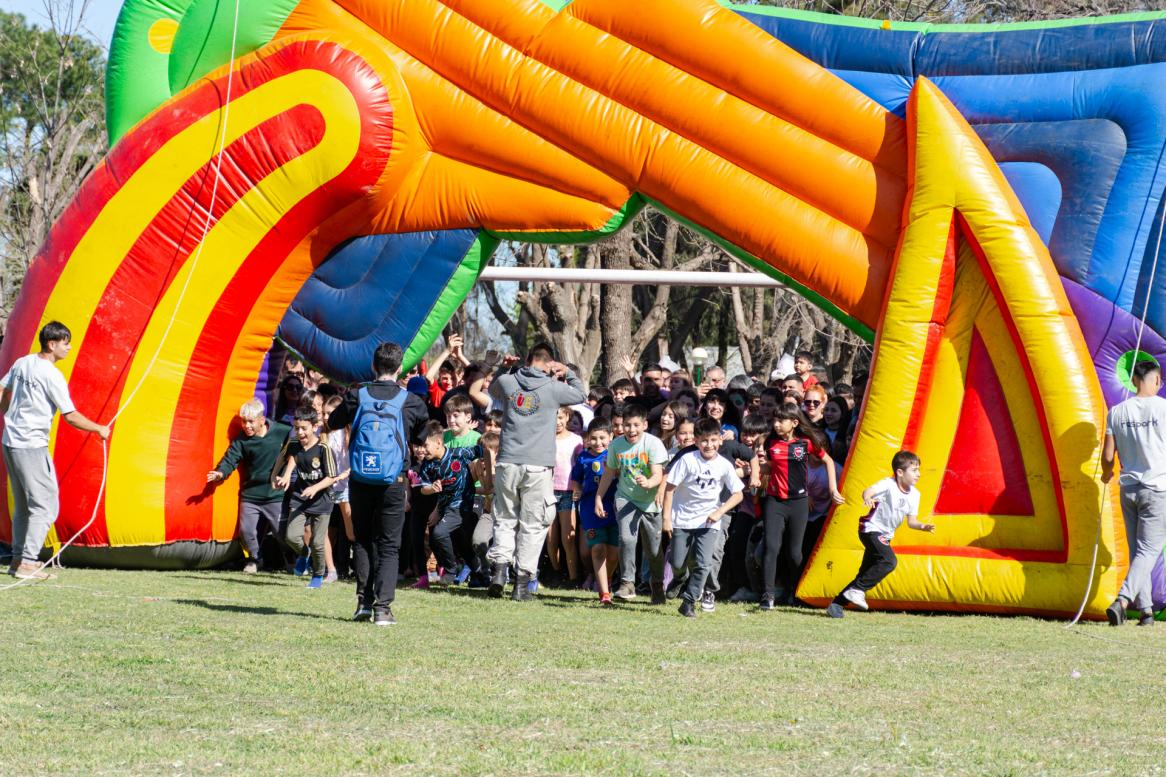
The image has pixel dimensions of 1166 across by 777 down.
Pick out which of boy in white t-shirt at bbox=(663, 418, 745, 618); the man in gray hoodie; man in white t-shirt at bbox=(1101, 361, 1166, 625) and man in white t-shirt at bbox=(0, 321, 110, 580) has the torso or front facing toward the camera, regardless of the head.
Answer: the boy in white t-shirt

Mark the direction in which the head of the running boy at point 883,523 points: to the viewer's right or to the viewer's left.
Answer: to the viewer's right

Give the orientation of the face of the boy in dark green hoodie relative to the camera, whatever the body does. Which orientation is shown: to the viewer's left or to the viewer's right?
to the viewer's left

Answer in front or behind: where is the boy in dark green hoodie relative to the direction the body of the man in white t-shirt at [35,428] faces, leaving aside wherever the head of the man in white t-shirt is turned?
in front

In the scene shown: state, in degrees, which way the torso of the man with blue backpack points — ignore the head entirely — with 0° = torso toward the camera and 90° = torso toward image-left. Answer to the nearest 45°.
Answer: approximately 180°

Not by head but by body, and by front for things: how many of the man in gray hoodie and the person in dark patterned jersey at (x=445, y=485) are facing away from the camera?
1

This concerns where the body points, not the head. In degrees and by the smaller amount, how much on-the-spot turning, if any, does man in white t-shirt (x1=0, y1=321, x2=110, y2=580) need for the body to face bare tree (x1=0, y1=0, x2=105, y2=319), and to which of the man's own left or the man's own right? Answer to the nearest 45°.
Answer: approximately 45° to the man's own left

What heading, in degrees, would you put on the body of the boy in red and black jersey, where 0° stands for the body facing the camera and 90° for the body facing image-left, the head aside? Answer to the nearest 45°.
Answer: approximately 0°

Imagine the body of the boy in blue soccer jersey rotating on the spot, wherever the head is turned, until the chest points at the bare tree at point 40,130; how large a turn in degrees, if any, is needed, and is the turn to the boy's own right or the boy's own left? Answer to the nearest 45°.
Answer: approximately 135° to the boy's own right

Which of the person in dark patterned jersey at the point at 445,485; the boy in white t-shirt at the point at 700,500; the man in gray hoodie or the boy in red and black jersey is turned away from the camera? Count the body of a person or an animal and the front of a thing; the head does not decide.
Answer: the man in gray hoodie

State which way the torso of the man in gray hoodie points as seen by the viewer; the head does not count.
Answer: away from the camera

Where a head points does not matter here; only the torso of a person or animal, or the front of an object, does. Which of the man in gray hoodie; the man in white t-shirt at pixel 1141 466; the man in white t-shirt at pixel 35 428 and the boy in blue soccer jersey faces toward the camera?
the boy in blue soccer jersey

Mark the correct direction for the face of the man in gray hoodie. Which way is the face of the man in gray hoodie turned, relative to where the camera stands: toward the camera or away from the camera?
away from the camera

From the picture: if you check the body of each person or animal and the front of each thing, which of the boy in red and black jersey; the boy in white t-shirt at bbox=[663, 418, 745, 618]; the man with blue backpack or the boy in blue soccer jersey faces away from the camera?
the man with blue backpack

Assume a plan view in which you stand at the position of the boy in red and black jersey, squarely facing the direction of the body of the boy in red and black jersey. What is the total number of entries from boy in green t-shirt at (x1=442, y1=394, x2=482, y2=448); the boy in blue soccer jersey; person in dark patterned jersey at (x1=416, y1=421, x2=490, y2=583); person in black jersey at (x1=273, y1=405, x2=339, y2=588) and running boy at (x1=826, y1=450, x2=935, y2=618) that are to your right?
4

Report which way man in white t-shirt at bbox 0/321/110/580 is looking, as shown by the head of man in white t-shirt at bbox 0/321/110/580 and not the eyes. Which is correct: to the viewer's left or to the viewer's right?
to the viewer's right
